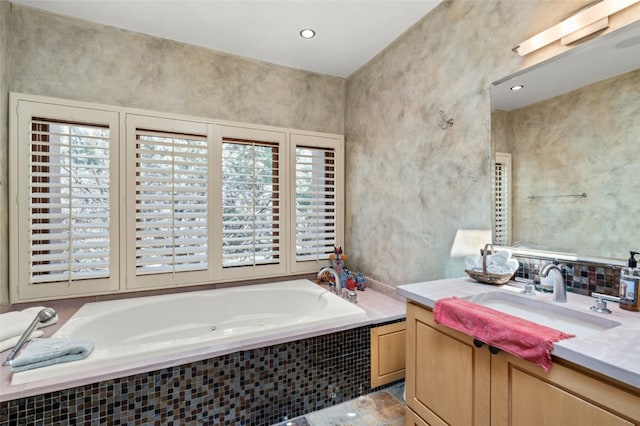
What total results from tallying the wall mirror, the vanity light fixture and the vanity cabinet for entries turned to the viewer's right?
0

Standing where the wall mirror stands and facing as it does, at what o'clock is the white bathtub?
The white bathtub is roughly at 1 o'clock from the wall mirror.

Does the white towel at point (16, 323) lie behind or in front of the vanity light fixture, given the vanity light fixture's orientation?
in front

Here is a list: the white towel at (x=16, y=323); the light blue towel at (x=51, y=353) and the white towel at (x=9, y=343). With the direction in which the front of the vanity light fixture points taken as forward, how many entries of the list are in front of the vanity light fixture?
3

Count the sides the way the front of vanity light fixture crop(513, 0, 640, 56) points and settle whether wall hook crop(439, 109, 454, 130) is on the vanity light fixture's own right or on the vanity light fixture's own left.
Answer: on the vanity light fixture's own right

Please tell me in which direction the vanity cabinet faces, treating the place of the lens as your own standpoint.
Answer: facing the viewer and to the left of the viewer

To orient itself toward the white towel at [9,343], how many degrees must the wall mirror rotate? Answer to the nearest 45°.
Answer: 0° — it already faces it

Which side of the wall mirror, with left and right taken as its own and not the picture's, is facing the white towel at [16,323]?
front

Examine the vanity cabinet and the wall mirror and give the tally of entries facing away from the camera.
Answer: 0

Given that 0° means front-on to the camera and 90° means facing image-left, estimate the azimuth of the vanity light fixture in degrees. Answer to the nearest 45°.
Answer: approximately 45°

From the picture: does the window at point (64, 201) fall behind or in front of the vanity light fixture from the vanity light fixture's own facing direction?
in front
